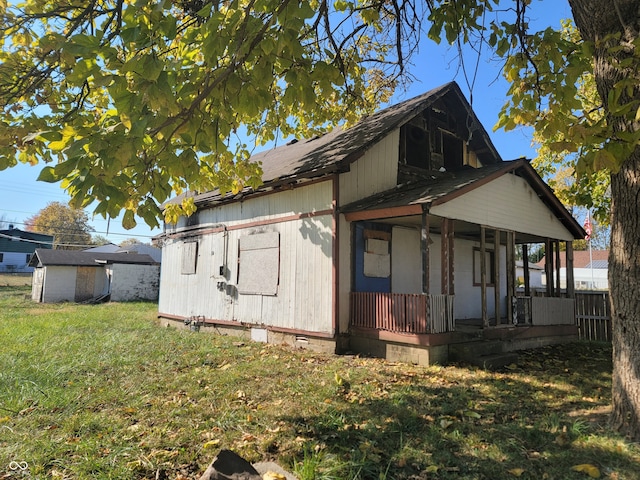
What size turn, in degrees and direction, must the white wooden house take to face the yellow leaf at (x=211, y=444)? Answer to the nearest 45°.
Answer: approximately 45° to its right

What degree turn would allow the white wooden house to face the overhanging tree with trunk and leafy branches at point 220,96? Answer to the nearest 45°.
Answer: approximately 45° to its right

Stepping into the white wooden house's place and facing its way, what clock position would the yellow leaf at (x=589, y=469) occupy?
The yellow leaf is roughly at 1 o'clock from the white wooden house.

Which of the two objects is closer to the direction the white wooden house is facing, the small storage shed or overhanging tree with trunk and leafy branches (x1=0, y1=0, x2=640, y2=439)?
the overhanging tree with trunk and leafy branches

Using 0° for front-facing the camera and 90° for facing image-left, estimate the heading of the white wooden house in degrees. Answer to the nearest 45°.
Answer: approximately 315°

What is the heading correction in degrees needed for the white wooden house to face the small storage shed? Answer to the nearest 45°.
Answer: approximately 180°
